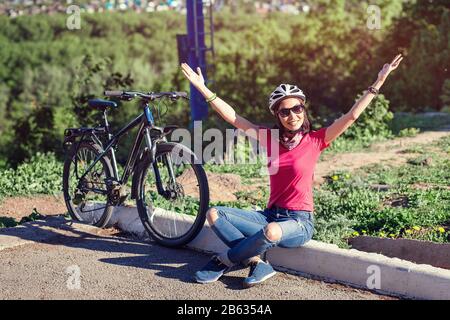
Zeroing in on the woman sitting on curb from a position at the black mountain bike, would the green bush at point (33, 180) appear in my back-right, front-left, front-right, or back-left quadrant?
back-left

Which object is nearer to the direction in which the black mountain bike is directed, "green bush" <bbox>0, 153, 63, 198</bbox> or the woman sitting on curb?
the woman sitting on curb

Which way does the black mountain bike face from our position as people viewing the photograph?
facing the viewer and to the right of the viewer

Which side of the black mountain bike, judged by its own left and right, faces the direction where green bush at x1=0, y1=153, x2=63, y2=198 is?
back

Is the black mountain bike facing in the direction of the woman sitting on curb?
yes

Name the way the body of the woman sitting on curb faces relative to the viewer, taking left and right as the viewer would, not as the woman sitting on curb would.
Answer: facing the viewer and to the left of the viewer

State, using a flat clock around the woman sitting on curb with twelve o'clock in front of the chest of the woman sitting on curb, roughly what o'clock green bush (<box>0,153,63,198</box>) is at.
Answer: The green bush is roughly at 3 o'clock from the woman sitting on curb.

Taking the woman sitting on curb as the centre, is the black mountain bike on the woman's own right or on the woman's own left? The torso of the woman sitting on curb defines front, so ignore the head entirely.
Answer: on the woman's own right

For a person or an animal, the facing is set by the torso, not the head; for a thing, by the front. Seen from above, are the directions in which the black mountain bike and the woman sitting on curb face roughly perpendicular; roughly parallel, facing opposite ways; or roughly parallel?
roughly perpendicular

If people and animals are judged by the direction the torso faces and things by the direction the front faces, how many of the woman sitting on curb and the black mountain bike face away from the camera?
0
